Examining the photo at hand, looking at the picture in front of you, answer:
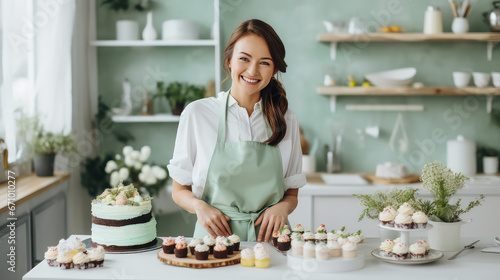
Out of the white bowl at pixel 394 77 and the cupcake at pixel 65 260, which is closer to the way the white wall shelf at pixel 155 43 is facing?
the cupcake

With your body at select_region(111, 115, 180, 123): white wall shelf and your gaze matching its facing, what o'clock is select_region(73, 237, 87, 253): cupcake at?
The cupcake is roughly at 12 o'clock from the white wall shelf.

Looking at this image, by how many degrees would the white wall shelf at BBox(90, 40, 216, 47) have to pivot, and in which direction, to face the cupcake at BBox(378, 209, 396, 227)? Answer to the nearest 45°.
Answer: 0° — it already faces it

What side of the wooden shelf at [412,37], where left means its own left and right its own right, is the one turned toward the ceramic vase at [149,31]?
right

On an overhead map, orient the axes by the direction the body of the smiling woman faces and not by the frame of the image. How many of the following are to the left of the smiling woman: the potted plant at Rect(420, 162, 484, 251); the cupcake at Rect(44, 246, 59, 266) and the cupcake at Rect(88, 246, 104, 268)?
1

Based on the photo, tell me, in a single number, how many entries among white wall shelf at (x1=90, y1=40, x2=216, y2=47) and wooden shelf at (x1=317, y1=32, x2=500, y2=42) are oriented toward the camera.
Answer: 2

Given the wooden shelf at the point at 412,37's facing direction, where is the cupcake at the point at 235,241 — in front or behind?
in front
